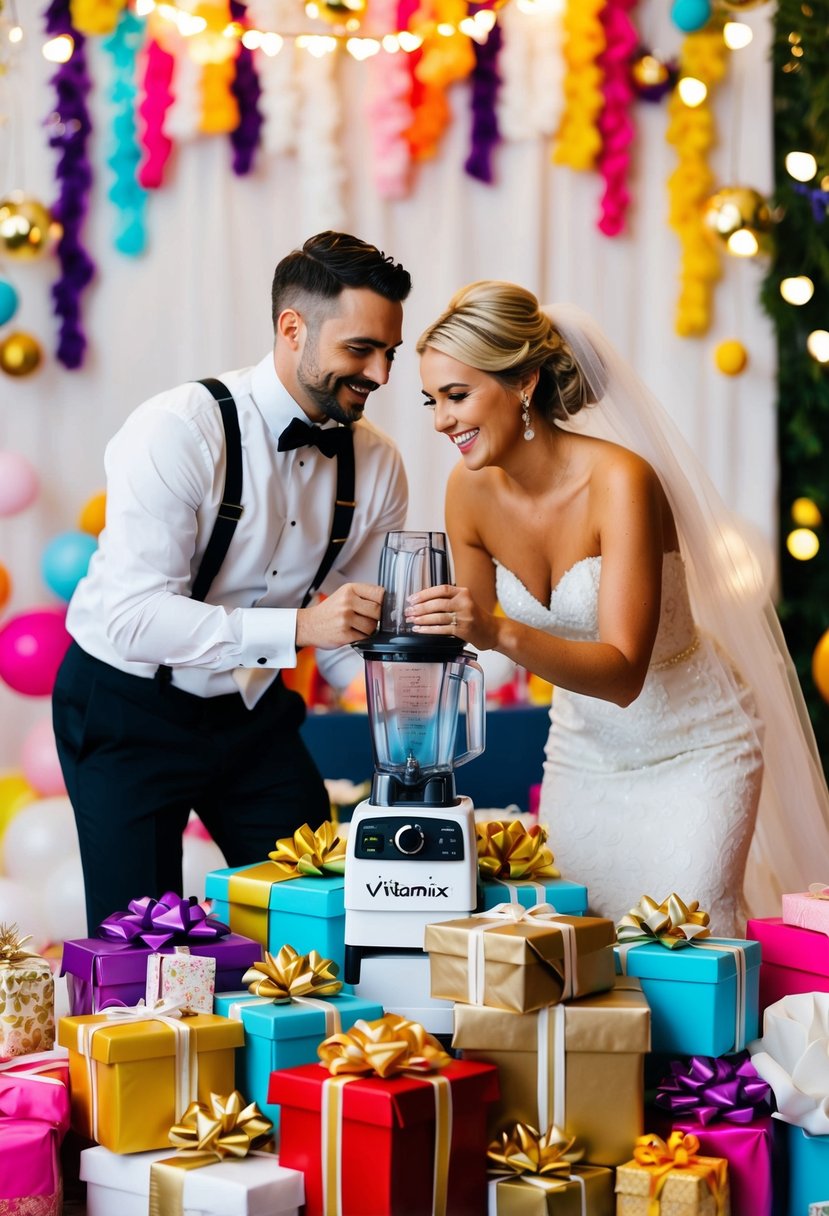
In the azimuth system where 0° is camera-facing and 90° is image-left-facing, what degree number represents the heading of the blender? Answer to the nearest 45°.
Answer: approximately 0°

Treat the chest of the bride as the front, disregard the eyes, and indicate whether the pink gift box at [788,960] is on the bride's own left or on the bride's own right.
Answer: on the bride's own left

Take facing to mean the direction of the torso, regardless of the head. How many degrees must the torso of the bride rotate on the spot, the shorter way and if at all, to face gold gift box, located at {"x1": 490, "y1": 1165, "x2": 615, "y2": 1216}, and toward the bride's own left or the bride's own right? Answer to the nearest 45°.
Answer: approximately 45° to the bride's own left

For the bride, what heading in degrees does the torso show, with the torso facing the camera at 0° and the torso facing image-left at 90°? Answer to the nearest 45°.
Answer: approximately 45°

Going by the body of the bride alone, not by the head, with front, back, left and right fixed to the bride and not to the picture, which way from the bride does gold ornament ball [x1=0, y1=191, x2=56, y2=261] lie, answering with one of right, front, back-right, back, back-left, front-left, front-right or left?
right

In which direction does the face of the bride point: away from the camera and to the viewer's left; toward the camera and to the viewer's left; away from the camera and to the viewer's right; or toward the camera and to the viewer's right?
toward the camera and to the viewer's left

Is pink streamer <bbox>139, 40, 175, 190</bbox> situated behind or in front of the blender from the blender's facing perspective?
behind
